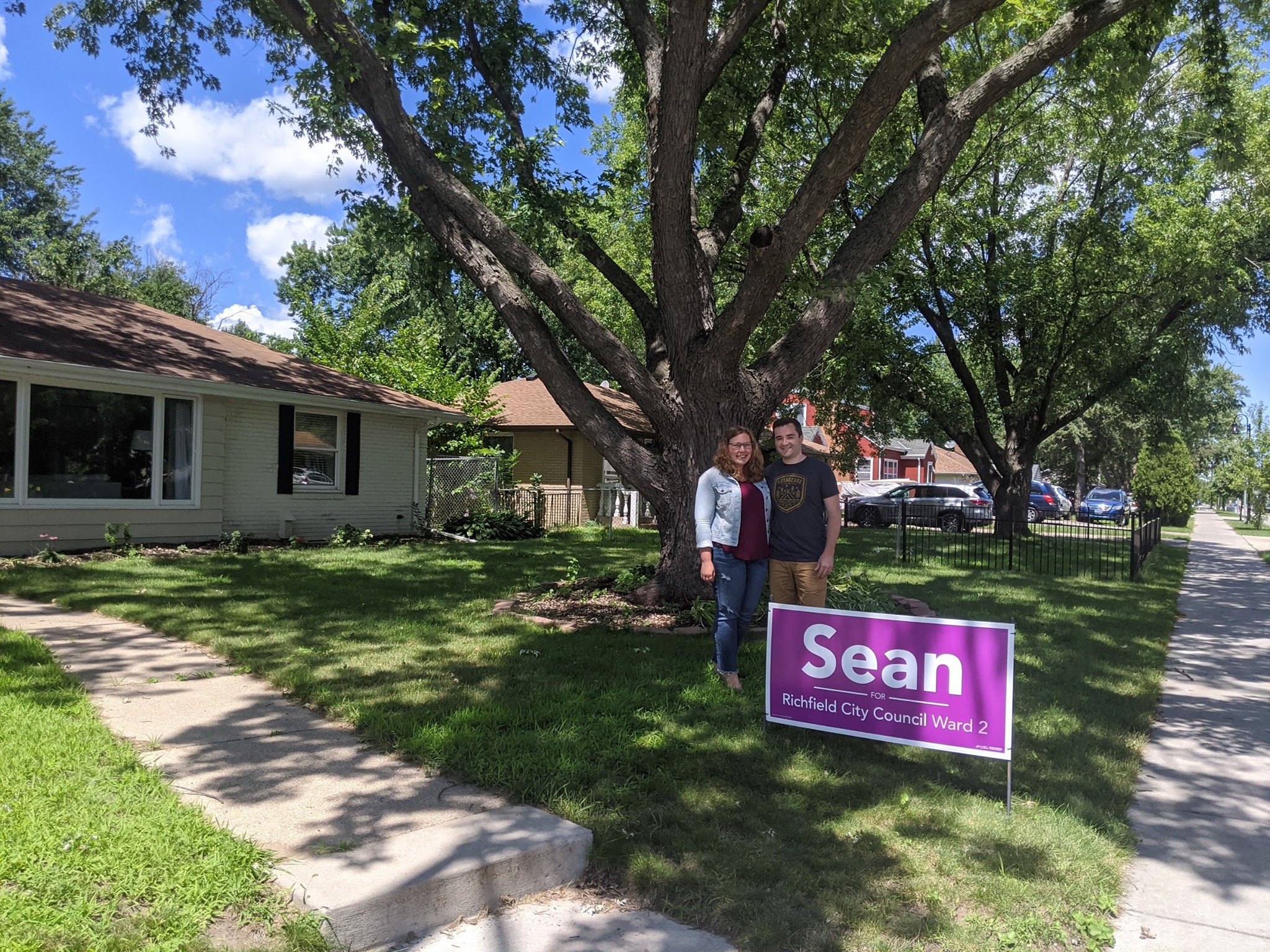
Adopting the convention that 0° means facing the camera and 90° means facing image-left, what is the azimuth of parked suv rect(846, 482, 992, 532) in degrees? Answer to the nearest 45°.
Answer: approximately 90°

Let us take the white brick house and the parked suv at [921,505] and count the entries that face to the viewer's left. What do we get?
1

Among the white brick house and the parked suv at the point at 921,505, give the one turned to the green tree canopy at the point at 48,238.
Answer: the parked suv

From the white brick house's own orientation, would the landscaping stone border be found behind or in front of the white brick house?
in front

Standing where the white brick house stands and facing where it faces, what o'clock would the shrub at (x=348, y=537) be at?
The shrub is roughly at 10 o'clock from the white brick house.

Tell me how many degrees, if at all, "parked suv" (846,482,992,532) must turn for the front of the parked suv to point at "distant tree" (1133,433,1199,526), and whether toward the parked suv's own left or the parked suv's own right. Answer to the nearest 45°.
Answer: approximately 135° to the parked suv's own right

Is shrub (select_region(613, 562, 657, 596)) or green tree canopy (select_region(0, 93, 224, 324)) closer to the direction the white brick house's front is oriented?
the shrub

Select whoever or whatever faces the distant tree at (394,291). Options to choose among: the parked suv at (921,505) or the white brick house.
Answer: the parked suv

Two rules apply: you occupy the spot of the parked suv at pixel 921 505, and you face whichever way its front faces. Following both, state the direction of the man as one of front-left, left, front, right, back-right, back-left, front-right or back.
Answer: left
